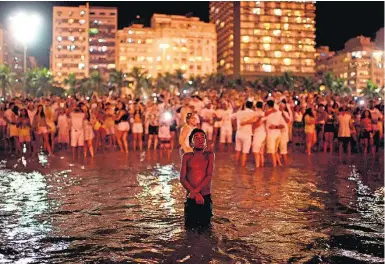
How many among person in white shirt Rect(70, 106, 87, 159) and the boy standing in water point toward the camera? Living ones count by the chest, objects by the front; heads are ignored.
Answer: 2

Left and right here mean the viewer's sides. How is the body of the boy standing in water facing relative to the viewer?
facing the viewer

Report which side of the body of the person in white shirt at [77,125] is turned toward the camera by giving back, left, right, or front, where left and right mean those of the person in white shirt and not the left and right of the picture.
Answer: front

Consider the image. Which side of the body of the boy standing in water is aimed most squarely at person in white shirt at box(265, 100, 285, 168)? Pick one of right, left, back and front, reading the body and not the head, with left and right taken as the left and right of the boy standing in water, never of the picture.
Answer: back

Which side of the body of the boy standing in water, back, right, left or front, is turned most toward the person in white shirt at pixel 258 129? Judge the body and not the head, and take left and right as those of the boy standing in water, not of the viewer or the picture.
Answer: back

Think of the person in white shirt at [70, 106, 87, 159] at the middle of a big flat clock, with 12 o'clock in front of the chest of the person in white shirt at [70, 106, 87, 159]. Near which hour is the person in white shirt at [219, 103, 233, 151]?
the person in white shirt at [219, 103, 233, 151] is roughly at 8 o'clock from the person in white shirt at [70, 106, 87, 159].

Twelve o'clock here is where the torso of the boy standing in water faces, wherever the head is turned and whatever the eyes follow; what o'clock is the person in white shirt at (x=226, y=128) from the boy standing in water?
The person in white shirt is roughly at 6 o'clock from the boy standing in water.

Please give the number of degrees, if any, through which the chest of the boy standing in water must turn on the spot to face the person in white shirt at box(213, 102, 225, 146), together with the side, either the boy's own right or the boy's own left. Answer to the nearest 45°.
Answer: approximately 180°

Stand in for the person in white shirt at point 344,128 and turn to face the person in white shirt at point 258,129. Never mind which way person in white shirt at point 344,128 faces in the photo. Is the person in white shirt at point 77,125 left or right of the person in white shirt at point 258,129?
right
